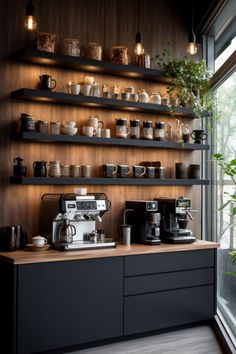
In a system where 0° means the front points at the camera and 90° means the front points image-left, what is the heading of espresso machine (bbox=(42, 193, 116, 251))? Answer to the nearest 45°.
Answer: approximately 315°

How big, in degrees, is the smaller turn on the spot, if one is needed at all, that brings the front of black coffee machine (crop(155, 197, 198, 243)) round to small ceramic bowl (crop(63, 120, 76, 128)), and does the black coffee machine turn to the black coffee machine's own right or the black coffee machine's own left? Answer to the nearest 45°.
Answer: approximately 90° to the black coffee machine's own right
